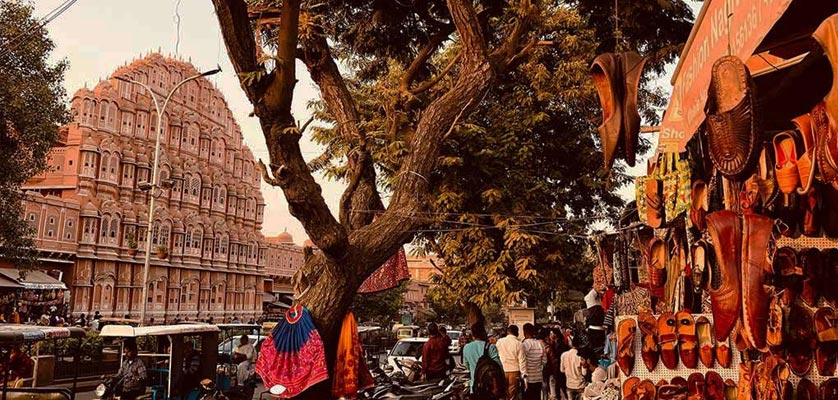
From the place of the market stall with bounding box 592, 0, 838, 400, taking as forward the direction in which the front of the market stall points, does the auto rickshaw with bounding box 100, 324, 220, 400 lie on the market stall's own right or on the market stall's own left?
on the market stall's own right

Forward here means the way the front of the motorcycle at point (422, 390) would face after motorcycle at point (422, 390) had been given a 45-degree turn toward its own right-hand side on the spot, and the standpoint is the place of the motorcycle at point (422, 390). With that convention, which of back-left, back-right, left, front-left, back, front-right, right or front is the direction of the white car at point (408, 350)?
front-right

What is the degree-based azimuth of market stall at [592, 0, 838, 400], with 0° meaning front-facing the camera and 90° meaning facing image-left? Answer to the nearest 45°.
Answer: approximately 45°

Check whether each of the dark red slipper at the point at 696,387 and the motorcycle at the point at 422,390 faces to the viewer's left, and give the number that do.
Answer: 1

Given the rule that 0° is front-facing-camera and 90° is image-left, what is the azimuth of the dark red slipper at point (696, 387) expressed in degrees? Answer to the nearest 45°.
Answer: approximately 0°

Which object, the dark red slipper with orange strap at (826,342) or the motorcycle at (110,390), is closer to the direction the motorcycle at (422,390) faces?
the motorcycle

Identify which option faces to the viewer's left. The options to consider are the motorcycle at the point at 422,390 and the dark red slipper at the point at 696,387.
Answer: the motorcycle

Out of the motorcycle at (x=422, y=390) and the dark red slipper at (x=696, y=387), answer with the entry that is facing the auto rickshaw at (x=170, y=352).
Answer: the motorcycle

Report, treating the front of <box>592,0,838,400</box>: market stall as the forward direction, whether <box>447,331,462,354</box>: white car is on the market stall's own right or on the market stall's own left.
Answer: on the market stall's own right
